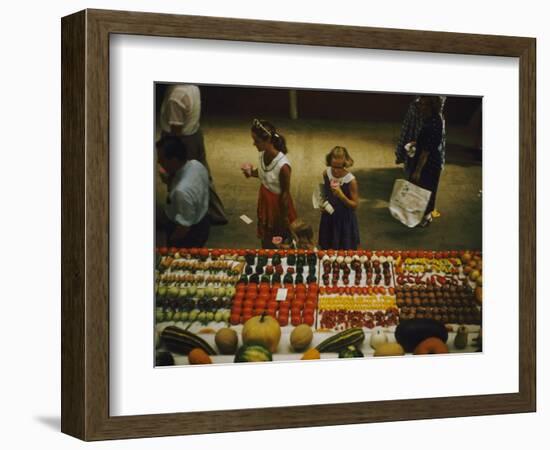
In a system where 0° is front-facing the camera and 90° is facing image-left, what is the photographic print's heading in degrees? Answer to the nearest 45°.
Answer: approximately 315°

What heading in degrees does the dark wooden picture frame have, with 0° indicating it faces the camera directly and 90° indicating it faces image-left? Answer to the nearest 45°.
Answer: approximately 315°
